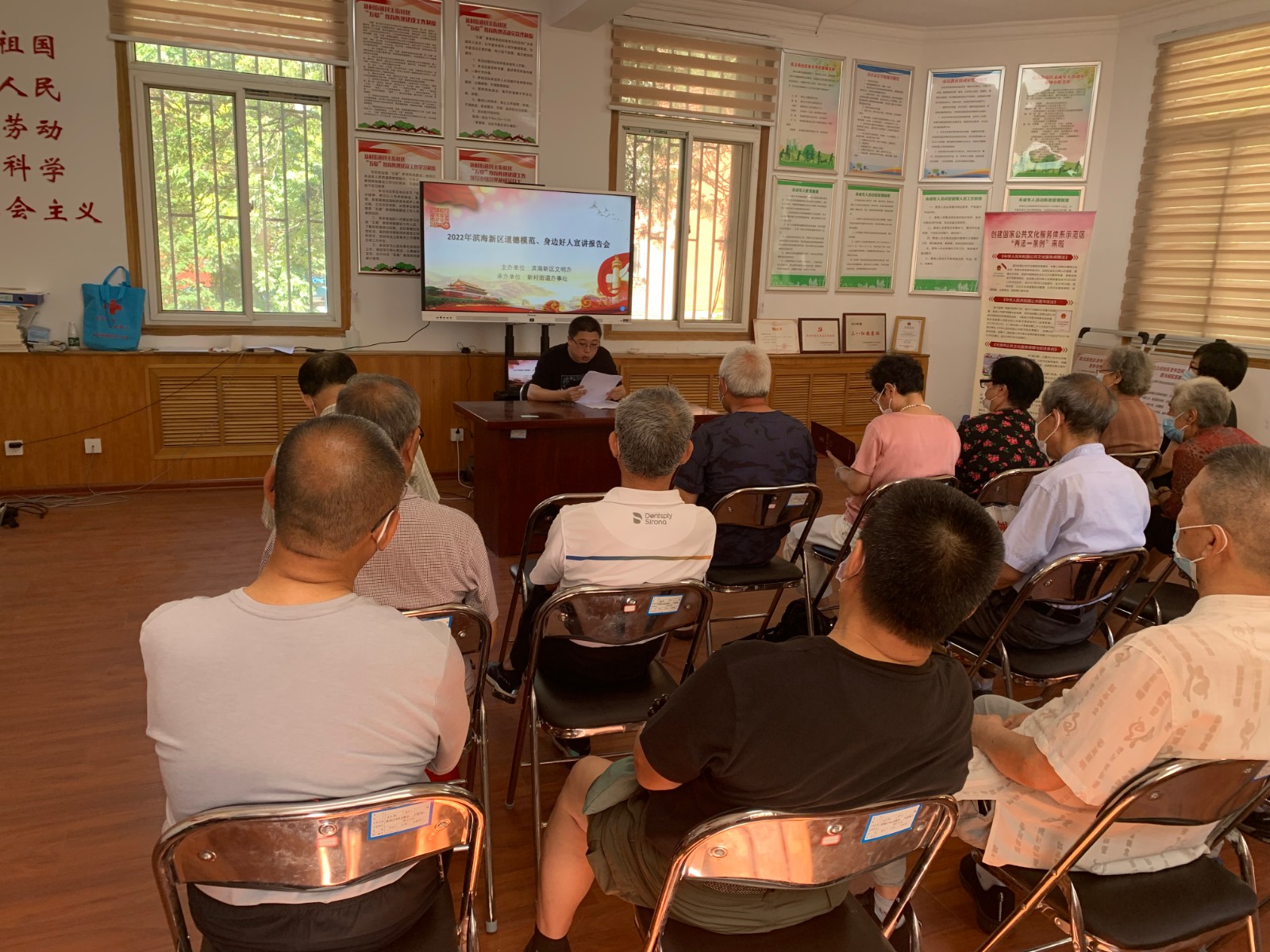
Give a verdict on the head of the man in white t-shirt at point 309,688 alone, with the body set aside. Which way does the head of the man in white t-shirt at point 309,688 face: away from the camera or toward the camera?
away from the camera

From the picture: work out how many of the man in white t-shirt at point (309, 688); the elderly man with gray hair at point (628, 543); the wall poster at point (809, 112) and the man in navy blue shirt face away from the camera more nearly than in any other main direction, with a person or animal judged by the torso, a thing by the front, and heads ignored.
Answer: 3

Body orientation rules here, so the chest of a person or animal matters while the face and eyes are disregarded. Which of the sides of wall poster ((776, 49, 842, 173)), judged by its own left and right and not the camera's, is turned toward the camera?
front

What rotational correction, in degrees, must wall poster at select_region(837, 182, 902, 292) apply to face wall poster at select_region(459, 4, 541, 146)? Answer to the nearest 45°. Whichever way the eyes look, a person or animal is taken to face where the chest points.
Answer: approximately 45° to its right

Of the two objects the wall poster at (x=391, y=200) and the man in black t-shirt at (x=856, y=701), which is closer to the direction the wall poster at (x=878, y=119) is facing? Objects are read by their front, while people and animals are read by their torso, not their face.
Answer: the man in black t-shirt

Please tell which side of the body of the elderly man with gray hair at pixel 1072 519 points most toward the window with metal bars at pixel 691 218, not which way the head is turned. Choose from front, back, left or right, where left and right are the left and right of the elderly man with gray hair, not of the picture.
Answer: front

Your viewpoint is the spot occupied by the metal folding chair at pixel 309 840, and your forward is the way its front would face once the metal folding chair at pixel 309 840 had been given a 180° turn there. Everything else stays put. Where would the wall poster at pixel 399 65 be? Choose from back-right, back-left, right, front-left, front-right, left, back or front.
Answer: back

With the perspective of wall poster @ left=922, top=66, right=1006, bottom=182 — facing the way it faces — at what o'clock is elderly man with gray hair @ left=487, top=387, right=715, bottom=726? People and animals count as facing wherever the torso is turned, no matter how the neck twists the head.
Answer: The elderly man with gray hair is roughly at 12 o'clock from the wall poster.

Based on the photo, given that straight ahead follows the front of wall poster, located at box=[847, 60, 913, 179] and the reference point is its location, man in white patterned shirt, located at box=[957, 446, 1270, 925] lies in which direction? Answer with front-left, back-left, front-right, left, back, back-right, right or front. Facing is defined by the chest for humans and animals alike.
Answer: front

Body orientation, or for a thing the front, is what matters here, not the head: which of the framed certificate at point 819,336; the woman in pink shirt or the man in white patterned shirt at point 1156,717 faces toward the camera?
the framed certificate

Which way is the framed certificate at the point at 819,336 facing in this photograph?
toward the camera

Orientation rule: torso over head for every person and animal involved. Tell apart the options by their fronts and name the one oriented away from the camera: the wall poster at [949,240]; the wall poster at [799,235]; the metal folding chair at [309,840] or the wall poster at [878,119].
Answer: the metal folding chair

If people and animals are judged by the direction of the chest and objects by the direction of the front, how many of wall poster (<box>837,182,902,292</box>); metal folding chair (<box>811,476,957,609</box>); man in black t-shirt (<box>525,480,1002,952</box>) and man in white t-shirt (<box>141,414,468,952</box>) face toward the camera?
1

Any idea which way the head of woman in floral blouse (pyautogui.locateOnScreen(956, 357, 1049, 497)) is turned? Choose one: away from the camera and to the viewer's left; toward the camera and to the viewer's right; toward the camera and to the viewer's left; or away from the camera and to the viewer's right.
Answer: away from the camera and to the viewer's left

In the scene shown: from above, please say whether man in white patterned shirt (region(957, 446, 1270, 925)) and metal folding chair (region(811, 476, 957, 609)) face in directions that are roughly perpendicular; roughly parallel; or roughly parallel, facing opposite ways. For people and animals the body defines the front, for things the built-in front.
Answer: roughly parallel

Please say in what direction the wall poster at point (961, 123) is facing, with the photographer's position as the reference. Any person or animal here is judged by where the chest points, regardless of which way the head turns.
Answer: facing the viewer

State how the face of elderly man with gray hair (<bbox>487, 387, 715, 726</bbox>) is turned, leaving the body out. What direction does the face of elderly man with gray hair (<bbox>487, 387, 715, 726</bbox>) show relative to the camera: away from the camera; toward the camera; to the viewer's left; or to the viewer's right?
away from the camera

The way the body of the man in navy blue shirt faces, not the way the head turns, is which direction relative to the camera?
away from the camera

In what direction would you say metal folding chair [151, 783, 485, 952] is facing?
away from the camera
